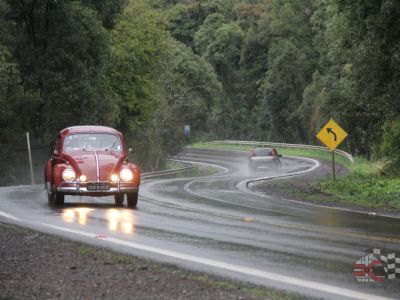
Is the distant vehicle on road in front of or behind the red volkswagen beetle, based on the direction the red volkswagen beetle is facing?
behind

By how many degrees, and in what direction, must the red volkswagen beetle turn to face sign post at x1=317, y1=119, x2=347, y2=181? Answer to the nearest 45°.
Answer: approximately 135° to its left

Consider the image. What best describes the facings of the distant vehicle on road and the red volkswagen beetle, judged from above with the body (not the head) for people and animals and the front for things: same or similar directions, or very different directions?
very different directions

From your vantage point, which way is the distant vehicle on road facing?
away from the camera

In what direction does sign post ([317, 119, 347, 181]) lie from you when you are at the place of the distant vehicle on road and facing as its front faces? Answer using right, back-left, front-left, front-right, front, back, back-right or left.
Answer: back

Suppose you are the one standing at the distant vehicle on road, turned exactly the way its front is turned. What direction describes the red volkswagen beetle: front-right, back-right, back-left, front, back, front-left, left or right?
back

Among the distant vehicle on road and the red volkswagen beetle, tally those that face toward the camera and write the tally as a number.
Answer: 1
